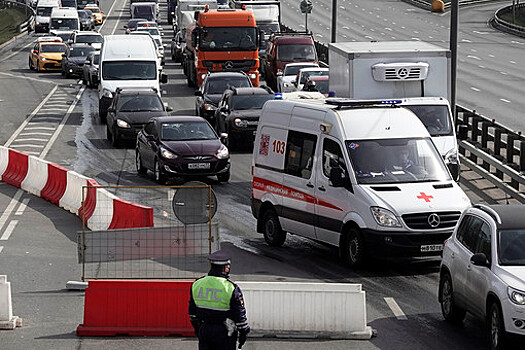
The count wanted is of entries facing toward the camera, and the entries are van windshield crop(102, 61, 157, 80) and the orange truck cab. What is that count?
2

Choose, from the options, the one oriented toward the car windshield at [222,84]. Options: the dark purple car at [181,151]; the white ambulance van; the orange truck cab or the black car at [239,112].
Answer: the orange truck cab

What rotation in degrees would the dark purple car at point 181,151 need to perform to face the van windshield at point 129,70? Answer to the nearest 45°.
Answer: approximately 135° to its left

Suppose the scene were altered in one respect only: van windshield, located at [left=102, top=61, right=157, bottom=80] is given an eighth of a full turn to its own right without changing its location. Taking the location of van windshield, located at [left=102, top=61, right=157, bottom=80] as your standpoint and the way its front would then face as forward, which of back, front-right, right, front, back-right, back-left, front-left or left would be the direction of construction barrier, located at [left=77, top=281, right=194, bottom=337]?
front-left

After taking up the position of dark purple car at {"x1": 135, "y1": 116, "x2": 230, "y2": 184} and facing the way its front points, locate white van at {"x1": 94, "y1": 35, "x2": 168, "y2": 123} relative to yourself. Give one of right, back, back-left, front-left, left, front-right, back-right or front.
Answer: back-left

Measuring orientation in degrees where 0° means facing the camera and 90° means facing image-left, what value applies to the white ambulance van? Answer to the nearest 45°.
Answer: approximately 315°

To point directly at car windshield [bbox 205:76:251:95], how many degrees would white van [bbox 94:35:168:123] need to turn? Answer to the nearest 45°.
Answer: approximately 45° to its left

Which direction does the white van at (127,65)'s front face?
toward the camera

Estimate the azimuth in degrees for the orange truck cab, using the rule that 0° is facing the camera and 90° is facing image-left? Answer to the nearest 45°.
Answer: approximately 0°

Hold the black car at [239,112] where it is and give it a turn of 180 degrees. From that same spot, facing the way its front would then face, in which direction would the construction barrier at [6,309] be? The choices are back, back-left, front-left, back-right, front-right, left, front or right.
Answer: back-left

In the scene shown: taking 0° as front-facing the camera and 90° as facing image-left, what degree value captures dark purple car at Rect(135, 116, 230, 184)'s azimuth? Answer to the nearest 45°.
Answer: approximately 315°

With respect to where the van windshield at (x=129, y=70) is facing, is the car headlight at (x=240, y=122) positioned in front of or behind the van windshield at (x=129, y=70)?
in front

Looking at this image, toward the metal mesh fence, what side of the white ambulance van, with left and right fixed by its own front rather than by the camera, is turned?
right

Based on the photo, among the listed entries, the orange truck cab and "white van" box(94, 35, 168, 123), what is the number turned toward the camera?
2

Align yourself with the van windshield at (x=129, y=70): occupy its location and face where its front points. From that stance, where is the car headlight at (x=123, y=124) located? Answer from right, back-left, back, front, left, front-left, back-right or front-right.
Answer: front
